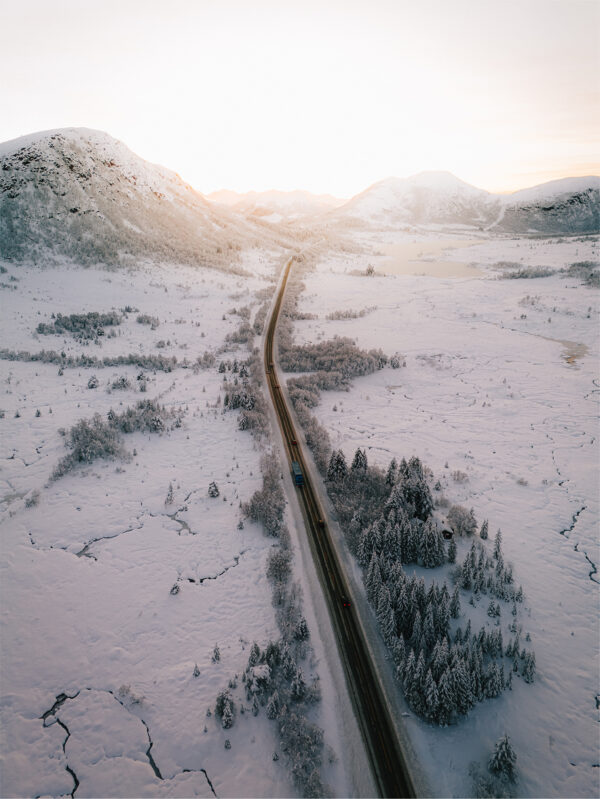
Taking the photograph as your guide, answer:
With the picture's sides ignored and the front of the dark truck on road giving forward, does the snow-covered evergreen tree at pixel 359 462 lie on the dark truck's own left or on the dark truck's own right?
on the dark truck's own left

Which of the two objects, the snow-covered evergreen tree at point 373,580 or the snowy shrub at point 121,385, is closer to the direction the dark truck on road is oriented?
the snow-covered evergreen tree

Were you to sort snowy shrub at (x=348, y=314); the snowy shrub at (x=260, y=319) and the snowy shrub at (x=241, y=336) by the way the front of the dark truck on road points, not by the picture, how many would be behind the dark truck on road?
3

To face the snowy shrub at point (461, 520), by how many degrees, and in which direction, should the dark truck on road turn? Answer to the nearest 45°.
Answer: approximately 45° to its left

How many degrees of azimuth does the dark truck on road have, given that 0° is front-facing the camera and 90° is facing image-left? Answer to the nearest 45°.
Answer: approximately 0°

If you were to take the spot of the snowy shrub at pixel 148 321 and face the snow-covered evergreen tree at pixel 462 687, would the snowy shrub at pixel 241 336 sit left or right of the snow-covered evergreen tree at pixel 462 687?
left

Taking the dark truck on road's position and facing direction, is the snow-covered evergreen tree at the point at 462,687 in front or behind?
in front

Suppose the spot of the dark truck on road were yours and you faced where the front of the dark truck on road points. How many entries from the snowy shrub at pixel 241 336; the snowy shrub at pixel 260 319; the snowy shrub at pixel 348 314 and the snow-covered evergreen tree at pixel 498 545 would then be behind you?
3

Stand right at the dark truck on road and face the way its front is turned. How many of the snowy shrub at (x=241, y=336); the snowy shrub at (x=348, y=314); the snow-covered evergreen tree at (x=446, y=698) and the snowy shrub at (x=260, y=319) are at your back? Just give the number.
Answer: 3

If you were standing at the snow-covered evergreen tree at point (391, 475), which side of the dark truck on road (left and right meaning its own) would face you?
left

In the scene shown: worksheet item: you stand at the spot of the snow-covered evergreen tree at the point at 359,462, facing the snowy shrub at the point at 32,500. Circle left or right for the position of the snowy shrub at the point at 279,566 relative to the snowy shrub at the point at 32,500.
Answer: left

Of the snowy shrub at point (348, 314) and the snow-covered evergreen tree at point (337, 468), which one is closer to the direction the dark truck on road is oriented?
the snow-covered evergreen tree

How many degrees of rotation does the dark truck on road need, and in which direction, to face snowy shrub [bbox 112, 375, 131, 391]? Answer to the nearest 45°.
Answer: approximately 135° to its right
